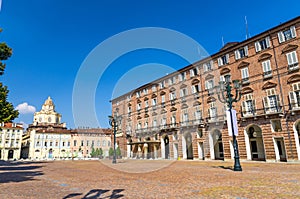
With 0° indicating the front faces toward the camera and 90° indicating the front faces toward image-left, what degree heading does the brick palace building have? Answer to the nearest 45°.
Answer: approximately 45°
